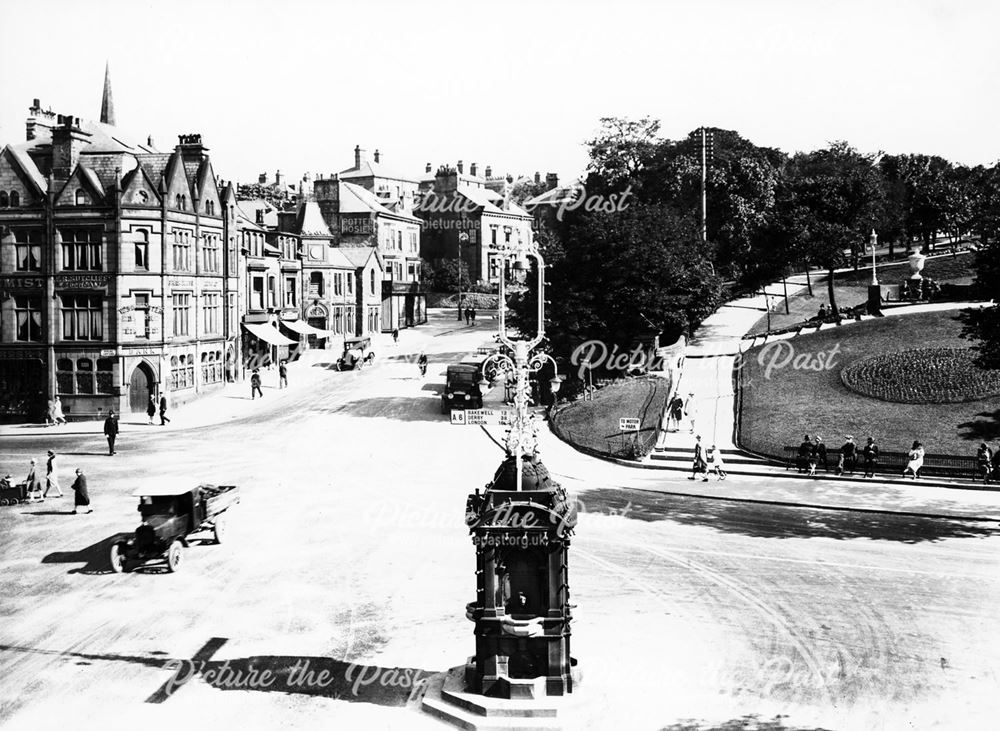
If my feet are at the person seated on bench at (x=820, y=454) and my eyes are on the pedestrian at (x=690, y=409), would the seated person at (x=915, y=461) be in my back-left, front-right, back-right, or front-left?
back-right

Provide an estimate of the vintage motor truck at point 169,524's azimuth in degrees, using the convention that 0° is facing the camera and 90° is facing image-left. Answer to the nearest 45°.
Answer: approximately 45°
